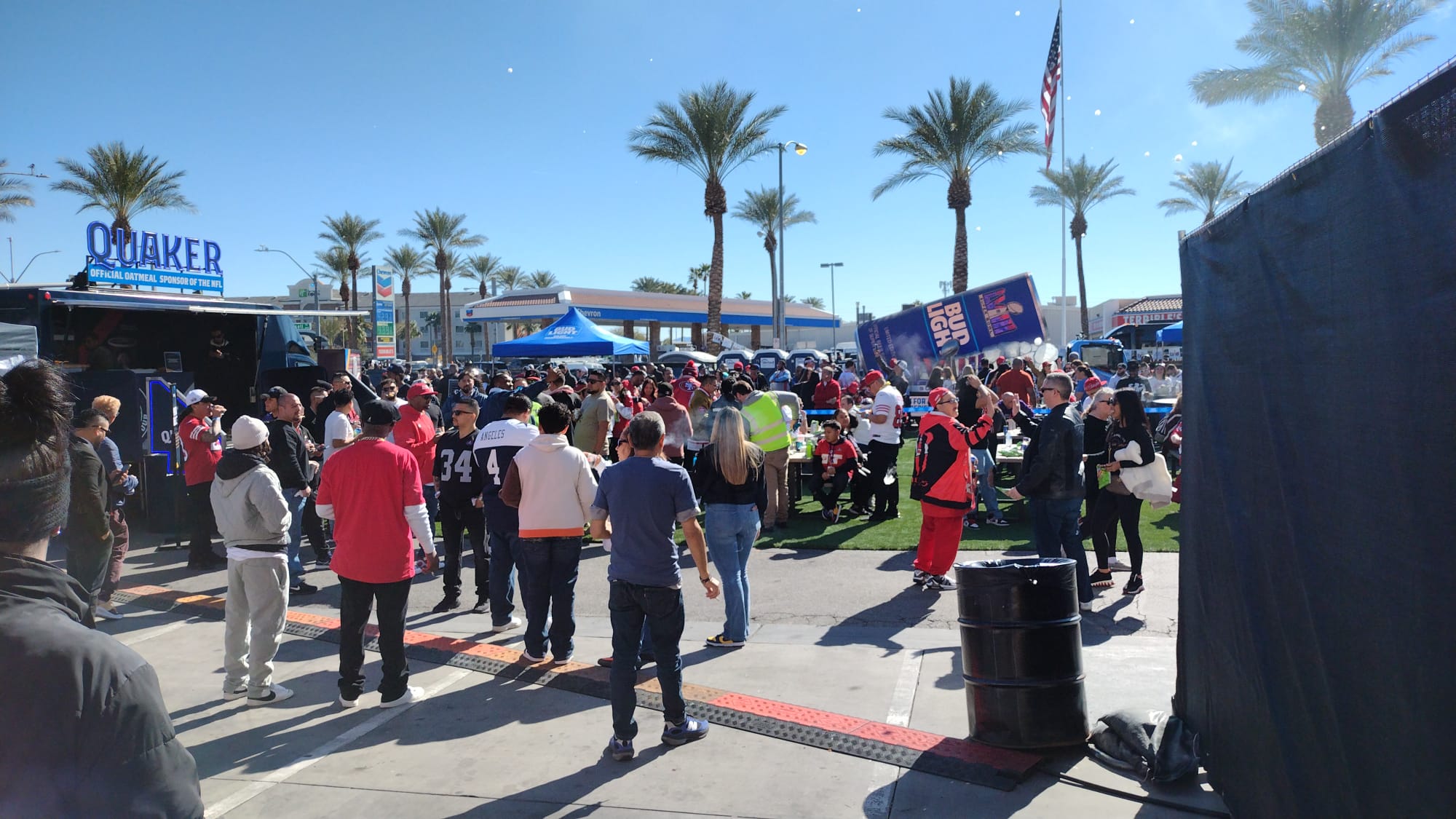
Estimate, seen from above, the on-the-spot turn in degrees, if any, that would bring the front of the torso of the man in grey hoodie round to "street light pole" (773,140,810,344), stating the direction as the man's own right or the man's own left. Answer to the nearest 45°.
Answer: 0° — they already face it

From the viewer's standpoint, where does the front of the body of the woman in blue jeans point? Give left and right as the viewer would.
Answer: facing away from the viewer and to the left of the viewer

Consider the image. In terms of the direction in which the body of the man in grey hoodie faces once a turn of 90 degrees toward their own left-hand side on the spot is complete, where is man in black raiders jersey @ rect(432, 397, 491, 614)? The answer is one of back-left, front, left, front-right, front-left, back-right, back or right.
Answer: right

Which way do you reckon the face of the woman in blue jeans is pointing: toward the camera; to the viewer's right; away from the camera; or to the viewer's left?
away from the camera

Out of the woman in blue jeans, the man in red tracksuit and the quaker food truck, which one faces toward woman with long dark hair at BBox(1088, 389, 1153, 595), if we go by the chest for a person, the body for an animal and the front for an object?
the man in red tracksuit

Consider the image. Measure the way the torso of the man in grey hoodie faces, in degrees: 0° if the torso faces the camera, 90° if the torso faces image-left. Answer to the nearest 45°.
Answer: approximately 225°

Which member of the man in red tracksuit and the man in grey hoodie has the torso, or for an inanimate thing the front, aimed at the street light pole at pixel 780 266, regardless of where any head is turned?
the man in grey hoodie

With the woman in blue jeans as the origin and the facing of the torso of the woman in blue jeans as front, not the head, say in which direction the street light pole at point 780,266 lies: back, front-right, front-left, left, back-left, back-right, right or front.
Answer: front-right

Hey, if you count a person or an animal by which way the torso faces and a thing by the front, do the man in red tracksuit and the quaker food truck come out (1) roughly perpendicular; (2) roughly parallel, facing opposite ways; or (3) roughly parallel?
roughly perpendicular

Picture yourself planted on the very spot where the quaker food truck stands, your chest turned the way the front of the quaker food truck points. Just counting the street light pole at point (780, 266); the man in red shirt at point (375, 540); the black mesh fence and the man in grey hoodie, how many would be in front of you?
1

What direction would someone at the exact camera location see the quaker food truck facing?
facing away from the viewer and to the right of the viewer

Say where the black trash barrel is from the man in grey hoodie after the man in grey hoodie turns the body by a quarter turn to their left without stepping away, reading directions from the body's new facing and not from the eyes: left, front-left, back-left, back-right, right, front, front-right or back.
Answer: back

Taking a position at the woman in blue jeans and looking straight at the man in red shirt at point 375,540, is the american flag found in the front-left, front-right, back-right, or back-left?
back-right

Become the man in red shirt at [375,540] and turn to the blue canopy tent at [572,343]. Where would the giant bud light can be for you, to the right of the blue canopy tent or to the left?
right

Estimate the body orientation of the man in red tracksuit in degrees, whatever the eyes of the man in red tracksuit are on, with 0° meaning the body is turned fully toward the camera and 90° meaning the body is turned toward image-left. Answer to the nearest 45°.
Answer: approximately 270°

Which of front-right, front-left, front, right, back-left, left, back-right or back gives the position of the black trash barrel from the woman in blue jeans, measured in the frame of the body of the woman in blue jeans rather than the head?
back

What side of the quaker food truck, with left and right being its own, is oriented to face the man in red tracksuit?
right
